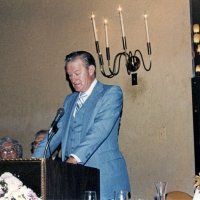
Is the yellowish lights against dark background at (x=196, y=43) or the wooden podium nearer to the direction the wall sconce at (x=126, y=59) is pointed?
the wooden podium

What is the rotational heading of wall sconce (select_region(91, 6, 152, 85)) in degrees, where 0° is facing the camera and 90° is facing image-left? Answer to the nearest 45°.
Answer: approximately 45°

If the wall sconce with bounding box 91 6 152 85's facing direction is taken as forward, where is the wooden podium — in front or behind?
in front

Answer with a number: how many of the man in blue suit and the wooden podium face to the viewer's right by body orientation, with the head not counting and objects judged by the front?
0

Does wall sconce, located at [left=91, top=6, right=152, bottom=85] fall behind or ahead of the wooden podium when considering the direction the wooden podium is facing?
behind

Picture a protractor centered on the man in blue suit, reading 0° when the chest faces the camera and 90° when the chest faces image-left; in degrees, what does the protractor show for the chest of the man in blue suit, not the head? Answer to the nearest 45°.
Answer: approximately 45°

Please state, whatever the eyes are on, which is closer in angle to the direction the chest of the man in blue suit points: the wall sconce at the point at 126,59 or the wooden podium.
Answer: the wooden podium

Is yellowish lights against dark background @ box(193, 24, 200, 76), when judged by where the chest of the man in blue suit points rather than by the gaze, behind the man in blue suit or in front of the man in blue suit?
behind

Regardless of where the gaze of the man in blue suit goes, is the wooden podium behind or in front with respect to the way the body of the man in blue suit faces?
in front
